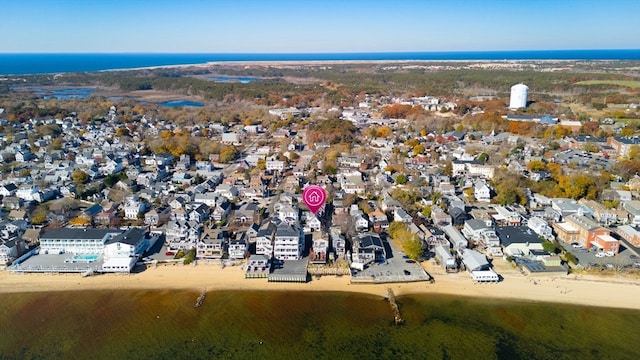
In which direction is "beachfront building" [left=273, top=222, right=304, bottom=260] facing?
toward the camera

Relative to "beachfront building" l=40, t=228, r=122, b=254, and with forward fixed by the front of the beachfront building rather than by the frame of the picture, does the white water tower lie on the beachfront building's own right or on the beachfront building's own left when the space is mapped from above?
on the beachfront building's own left

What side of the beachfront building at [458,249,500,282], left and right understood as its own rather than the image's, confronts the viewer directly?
front

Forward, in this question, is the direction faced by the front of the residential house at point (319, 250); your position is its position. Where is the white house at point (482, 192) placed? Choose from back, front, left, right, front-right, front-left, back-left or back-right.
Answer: back-left

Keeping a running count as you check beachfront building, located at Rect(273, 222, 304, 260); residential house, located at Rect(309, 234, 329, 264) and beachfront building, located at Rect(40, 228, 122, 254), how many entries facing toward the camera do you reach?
3

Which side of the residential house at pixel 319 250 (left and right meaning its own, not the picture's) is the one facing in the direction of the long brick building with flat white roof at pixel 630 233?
left

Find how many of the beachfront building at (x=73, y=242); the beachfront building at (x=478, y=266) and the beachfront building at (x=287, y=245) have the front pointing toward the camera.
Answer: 3

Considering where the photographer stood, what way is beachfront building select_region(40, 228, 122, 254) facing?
facing the viewer

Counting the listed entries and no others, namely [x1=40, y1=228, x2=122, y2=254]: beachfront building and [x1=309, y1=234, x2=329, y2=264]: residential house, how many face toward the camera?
2

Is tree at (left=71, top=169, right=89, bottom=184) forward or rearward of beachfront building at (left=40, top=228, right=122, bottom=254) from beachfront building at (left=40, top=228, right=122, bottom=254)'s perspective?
rearward

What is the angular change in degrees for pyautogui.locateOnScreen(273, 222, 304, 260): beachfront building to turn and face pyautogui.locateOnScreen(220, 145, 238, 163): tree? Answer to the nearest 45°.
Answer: approximately 180°

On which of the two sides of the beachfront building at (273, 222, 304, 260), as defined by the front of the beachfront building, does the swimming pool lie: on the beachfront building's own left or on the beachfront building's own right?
on the beachfront building's own right
